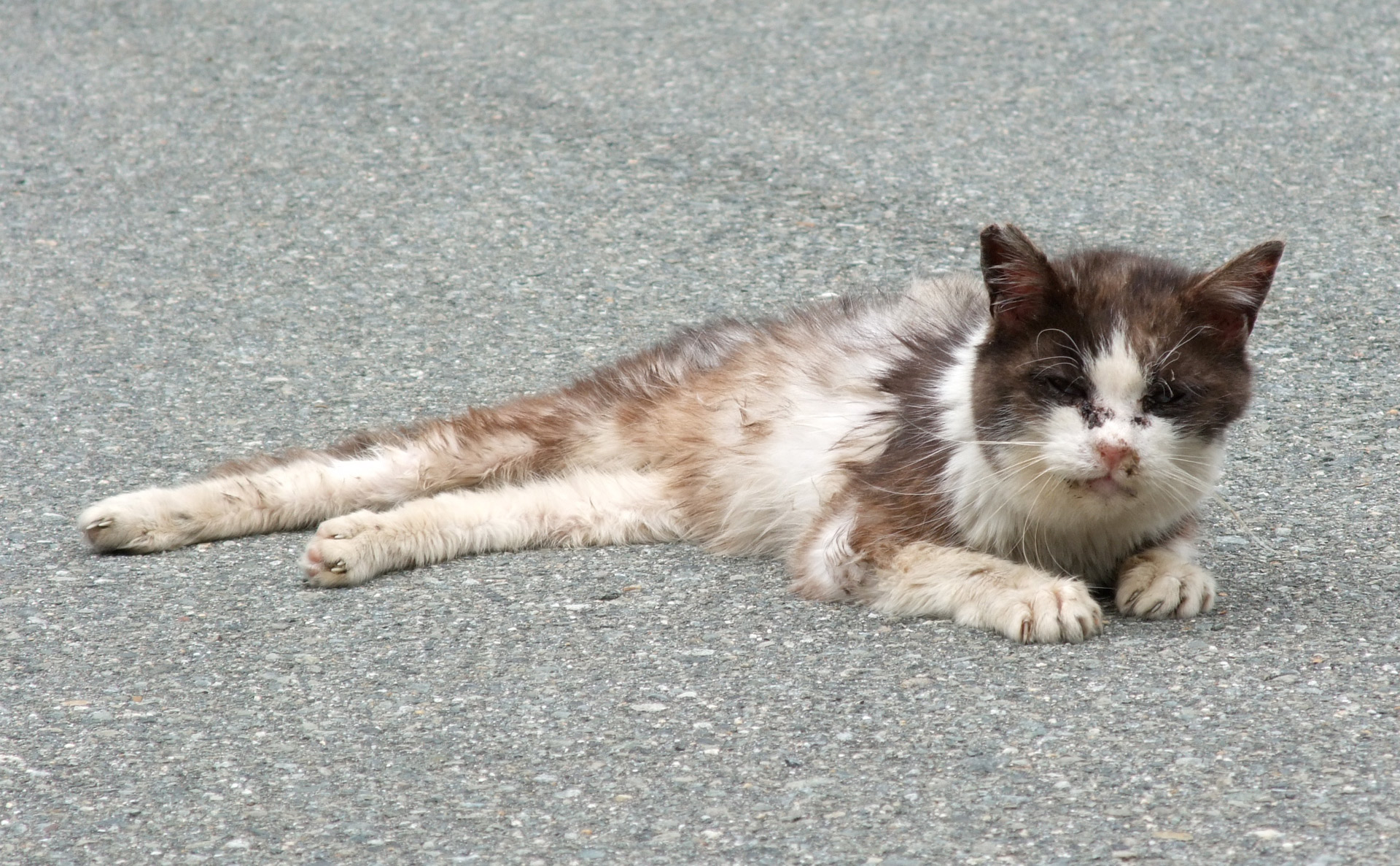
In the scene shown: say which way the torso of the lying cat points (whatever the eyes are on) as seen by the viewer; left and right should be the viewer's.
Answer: facing the viewer and to the right of the viewer
